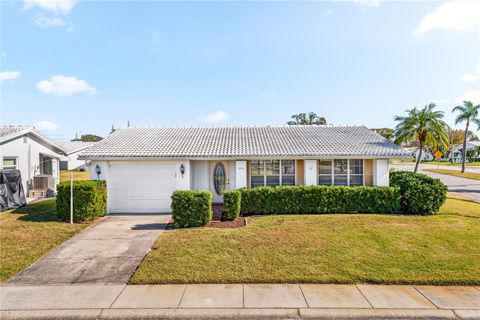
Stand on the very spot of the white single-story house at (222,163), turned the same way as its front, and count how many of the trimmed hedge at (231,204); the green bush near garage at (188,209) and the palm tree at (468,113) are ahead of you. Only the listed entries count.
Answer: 2

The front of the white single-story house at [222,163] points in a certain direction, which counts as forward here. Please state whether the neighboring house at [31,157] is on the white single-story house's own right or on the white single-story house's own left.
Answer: on the white single-story house's own right

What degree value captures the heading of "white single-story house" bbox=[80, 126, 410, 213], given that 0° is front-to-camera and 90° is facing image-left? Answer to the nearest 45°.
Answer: approximately 0°

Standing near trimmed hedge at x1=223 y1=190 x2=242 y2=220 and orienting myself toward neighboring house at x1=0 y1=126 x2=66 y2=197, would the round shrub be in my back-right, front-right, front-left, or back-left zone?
back-right

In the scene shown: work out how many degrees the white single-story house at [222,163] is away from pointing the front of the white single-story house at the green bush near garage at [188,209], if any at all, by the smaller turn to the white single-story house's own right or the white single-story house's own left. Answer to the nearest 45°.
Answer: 0° — it already faces it

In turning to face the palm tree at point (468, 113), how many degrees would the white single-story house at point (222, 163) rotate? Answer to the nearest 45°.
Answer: approximately 135° to its left

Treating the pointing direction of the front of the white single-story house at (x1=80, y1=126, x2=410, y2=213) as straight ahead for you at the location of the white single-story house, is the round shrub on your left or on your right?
on your left

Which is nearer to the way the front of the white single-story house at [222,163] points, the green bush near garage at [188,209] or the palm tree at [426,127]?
the green bush near garage

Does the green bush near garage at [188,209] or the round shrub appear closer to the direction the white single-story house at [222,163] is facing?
the green bush near garage

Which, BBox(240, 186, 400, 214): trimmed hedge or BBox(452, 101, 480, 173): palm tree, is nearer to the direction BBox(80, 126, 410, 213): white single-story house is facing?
the trimmed hedge
